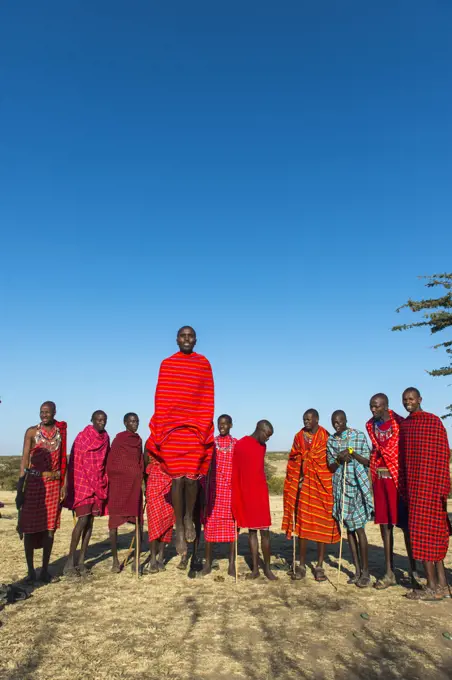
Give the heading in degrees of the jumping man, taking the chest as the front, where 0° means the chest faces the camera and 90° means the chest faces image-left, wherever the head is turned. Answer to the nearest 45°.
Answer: approximately 0°

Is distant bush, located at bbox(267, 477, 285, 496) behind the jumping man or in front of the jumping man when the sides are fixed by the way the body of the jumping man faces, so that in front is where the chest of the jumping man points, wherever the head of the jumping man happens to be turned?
behind
